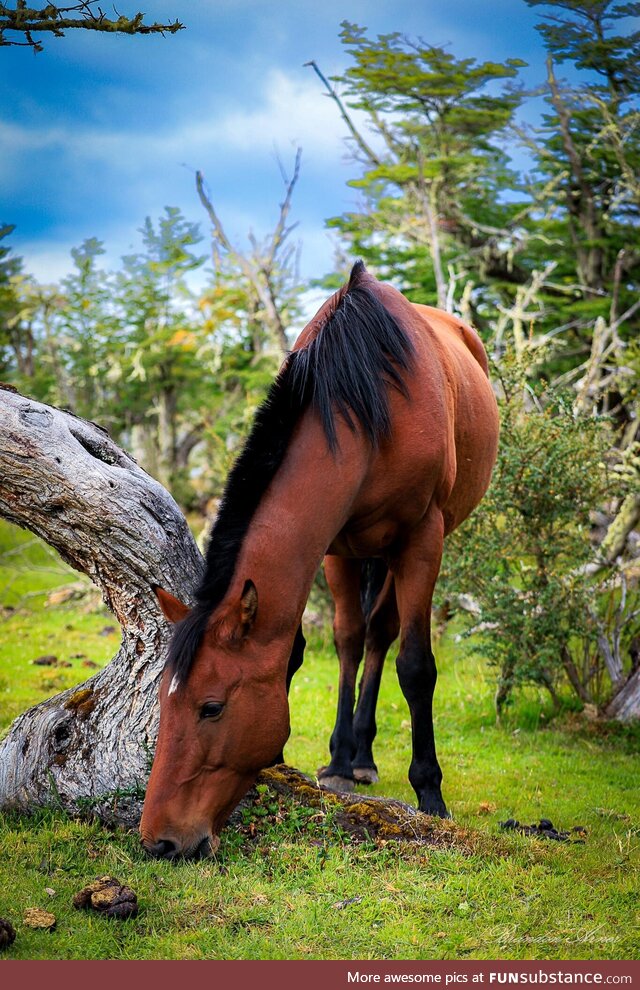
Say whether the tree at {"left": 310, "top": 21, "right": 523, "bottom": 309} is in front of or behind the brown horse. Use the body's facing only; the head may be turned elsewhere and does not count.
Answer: behind

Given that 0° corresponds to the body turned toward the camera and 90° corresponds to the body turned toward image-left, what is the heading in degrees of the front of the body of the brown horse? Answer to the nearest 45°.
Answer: approximately 45°

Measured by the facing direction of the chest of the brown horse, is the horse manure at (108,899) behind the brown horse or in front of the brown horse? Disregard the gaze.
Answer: in front

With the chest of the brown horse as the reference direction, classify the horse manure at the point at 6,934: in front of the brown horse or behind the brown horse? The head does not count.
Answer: in front

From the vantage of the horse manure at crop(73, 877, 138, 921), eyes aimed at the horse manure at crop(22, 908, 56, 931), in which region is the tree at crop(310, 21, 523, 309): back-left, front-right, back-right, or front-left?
back-right

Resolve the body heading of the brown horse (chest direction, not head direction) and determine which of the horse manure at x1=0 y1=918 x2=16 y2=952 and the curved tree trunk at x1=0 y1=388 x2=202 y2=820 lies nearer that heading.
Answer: the horse manure
